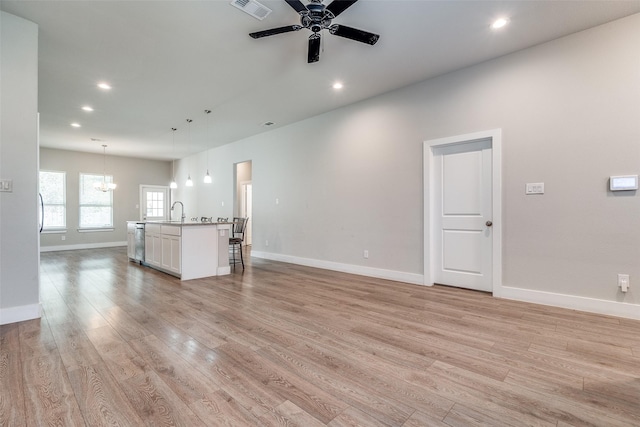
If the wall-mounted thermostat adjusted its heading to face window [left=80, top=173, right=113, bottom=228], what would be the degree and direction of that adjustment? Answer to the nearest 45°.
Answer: approximately 90° to its right

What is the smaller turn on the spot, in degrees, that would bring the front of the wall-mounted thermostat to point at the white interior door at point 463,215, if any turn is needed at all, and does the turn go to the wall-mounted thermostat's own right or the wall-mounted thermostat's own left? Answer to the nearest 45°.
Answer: approximately 90° to the wall-mounted thermostat's own right

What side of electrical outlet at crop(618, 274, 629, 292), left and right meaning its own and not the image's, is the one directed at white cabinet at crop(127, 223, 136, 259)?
right

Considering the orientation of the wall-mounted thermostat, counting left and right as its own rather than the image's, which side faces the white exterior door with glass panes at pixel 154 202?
right
